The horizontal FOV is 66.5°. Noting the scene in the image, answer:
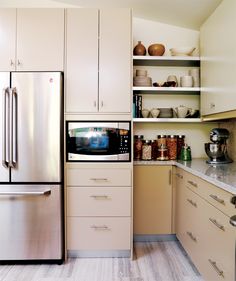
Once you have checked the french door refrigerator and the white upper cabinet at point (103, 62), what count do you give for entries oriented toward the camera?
2

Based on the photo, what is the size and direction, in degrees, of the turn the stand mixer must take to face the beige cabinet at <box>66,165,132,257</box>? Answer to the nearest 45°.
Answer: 0° — it already faces it

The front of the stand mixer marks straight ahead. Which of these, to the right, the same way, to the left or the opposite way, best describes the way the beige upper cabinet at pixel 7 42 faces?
to the left

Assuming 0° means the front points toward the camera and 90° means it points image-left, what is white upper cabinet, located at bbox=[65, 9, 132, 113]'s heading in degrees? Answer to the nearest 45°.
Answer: approximately 0°

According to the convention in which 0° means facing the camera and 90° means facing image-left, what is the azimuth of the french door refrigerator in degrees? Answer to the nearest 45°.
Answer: approximately 0°
